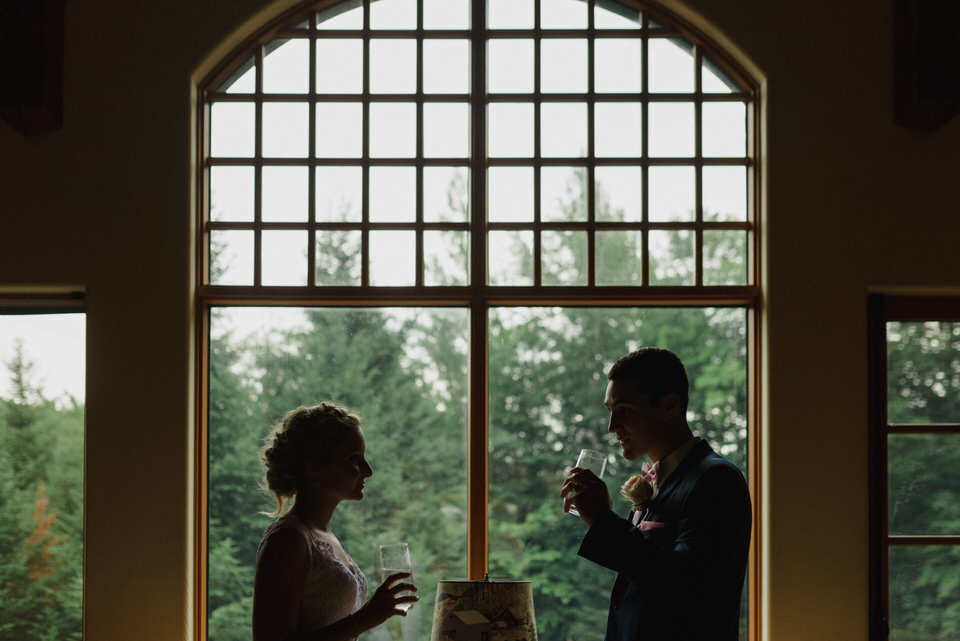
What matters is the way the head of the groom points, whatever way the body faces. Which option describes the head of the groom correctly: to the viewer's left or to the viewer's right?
to the viewer's left

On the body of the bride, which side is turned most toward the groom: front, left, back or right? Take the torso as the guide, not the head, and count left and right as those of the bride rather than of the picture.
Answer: front

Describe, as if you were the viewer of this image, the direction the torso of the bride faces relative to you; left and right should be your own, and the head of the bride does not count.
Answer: facing to the right of the viewer

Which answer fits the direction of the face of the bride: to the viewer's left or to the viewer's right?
to the viewer's right
